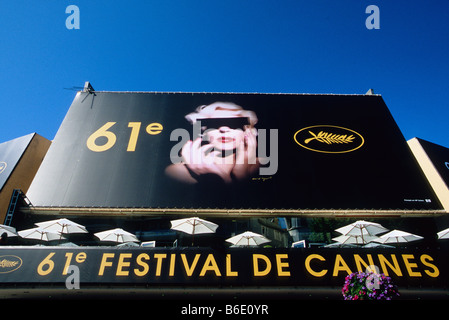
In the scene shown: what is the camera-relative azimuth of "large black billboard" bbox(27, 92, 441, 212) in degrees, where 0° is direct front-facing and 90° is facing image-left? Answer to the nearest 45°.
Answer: approximately 0°

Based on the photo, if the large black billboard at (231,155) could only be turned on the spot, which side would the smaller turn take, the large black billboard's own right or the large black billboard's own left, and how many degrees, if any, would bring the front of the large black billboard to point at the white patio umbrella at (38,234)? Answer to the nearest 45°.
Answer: approximately 90° to the large black billboard's own right

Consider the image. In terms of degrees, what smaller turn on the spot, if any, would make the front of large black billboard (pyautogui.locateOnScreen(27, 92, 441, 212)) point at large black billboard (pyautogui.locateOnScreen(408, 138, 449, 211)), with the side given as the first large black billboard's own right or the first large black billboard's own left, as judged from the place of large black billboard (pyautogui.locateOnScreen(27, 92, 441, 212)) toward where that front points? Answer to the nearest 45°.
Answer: approximately 90° to the first large black billboard's own left

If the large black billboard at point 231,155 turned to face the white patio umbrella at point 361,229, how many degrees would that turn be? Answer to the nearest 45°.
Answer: approximately 90° to its left
